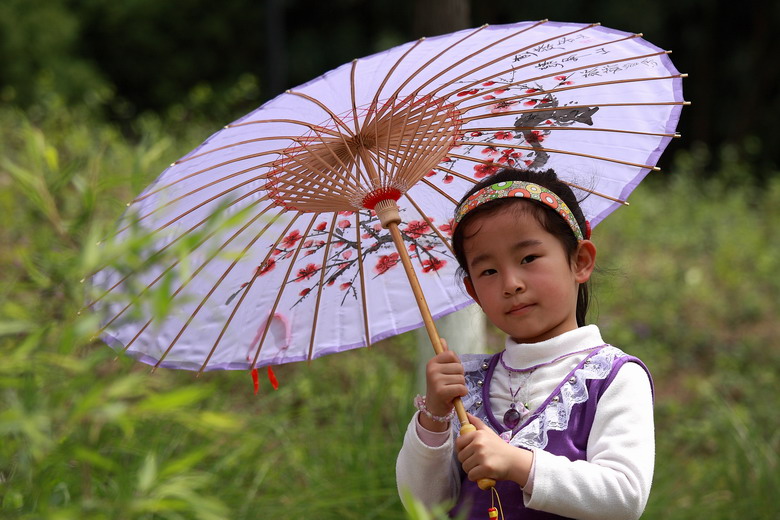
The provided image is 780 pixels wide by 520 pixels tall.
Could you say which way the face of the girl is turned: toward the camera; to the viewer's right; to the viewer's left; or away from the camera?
toward the camera

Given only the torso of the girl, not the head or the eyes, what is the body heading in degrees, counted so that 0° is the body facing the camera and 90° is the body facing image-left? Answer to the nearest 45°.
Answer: approximately 45°
